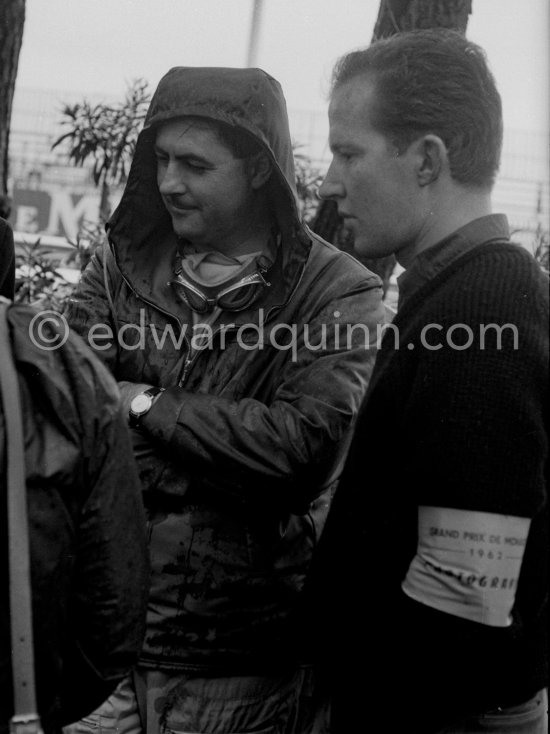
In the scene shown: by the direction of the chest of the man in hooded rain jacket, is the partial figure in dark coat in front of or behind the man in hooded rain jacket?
in front

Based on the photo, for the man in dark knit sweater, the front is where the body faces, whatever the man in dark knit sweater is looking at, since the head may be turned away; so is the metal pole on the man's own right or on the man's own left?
on the man's own right

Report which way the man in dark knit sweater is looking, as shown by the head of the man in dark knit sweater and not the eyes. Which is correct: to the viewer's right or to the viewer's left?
to the viewer's left

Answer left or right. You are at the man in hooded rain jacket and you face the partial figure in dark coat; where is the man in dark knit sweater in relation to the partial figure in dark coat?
left

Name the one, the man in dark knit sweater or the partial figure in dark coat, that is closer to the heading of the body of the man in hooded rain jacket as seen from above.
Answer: the partial figure in dark coat

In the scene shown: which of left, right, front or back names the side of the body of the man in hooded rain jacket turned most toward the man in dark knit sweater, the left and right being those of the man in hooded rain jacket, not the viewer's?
left

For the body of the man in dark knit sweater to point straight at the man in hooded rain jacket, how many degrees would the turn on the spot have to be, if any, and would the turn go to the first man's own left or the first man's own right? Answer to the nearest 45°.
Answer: approximately 45° to the first man's own right

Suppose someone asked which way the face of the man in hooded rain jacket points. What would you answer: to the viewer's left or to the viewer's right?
to the viewer's left

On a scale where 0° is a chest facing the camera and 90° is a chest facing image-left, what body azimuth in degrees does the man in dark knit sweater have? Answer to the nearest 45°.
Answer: approximately 90°

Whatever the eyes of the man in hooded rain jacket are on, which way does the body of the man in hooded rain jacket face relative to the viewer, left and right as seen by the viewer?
facing the viewer and to the left of the viewer

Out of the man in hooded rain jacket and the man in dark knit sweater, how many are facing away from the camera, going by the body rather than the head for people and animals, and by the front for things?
0
